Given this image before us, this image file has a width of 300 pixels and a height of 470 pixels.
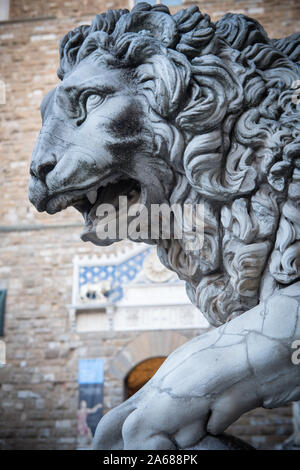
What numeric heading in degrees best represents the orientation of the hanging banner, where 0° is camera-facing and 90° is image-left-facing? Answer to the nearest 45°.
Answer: approximately 0°

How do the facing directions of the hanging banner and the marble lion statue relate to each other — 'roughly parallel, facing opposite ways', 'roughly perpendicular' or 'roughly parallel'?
roughly perpendicular

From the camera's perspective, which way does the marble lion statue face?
to the viewer's left

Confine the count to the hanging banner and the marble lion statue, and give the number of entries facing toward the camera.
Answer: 1
